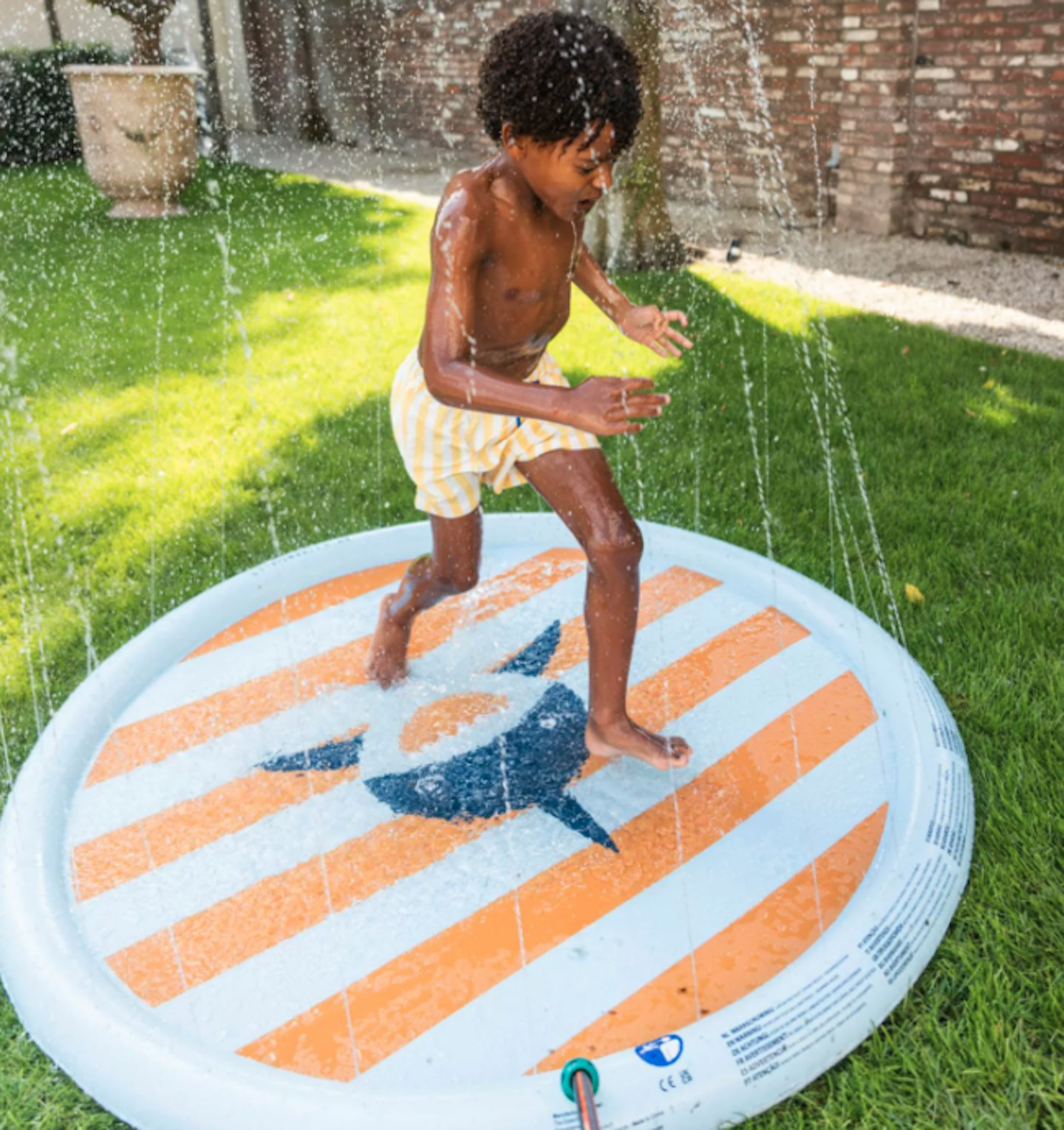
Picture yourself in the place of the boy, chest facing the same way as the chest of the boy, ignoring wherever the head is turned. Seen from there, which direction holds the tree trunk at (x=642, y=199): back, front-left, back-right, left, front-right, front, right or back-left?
back-left

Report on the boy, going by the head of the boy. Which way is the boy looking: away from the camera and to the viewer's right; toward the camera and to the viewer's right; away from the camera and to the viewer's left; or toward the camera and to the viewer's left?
toward the camera and to the viewer's right

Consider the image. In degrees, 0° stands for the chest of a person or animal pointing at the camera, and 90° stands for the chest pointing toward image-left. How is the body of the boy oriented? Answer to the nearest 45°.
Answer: approximately 315°

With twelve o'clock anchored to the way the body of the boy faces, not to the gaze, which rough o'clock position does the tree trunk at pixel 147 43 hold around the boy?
The tree trunk is roughly at 7 o'clock from the boy.

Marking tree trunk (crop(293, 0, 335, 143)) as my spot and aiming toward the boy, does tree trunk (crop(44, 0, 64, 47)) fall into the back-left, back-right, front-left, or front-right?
back-right

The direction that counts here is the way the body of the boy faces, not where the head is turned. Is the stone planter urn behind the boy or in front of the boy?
behind

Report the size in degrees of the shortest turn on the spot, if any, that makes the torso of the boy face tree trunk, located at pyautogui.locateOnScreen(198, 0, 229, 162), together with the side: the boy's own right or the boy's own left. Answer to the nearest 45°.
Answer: approximately 135° to the boy's own left

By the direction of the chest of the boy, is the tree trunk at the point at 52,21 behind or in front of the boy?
behind
